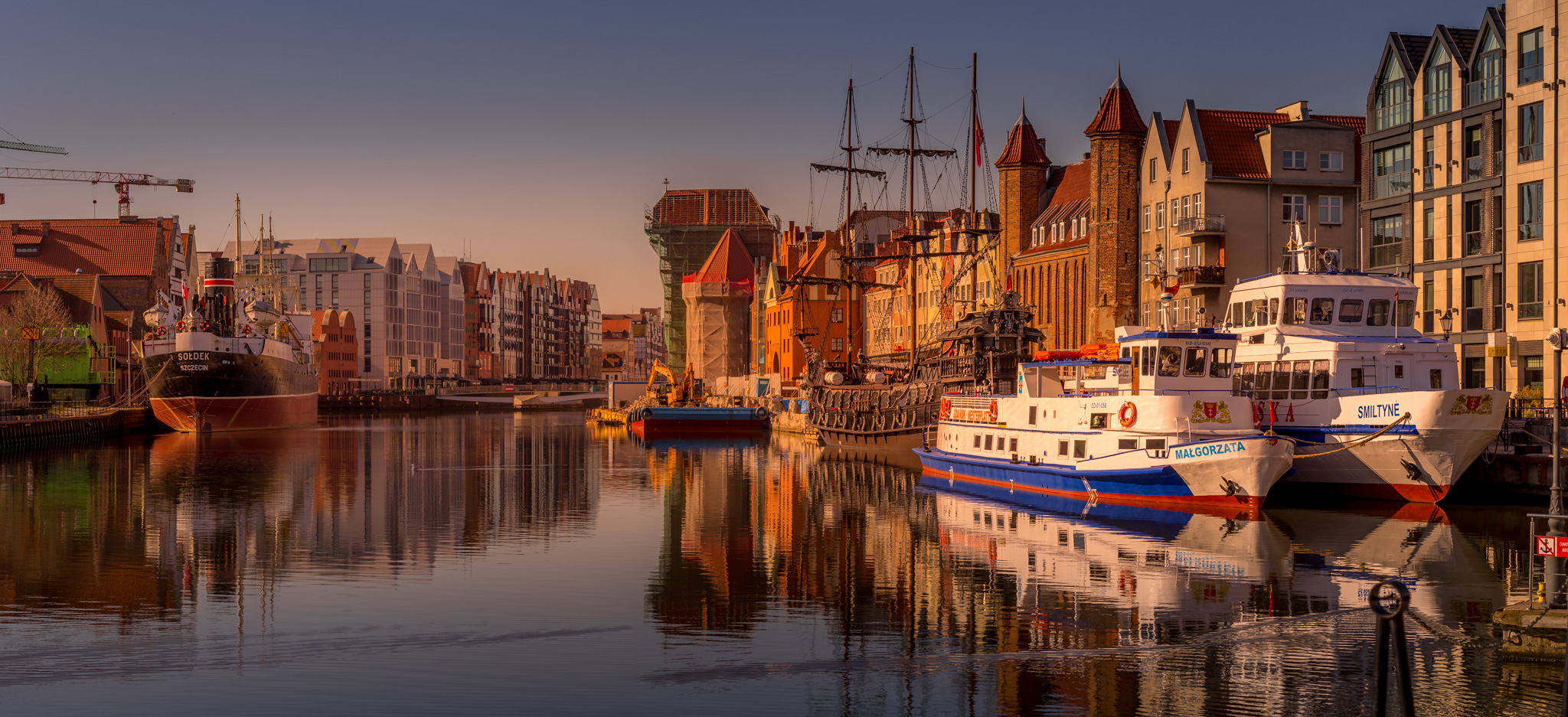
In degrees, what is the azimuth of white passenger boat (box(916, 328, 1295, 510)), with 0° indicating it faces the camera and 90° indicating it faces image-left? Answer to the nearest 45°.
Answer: approximately 315°

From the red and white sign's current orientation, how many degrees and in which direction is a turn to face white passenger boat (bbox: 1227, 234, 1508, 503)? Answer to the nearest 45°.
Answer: approximately 180°

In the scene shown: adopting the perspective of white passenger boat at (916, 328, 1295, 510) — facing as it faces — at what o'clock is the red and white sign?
The red and white sign is roughly at 1 o'clock from the white passenger boat.

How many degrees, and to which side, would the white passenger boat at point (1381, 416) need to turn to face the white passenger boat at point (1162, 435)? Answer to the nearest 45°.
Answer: approximately 90° to its right

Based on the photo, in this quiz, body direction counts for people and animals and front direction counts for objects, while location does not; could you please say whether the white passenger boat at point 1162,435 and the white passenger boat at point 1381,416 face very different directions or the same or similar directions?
same or similar directions

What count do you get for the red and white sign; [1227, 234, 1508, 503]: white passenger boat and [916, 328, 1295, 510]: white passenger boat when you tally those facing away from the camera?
0

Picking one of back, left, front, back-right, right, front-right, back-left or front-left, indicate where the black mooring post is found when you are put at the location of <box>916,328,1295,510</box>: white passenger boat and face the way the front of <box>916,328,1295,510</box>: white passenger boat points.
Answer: front-right

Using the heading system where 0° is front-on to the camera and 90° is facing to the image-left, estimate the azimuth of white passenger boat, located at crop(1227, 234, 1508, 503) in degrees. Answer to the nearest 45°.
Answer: approximately 315°

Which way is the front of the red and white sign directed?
toward the camera

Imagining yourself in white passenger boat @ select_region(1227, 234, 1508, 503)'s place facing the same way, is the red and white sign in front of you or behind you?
in front

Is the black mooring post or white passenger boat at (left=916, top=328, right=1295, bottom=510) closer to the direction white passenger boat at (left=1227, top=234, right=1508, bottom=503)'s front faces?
the black mooring post

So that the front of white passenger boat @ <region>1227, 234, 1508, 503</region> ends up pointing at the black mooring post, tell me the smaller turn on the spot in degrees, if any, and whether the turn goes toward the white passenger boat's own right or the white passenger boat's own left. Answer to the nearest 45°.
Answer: approximately 45° to the white passenger boat's own right

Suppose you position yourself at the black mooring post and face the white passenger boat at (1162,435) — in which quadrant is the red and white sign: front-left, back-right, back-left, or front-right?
front-right

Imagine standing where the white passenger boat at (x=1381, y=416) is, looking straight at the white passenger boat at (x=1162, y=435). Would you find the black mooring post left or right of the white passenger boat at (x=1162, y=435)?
left
